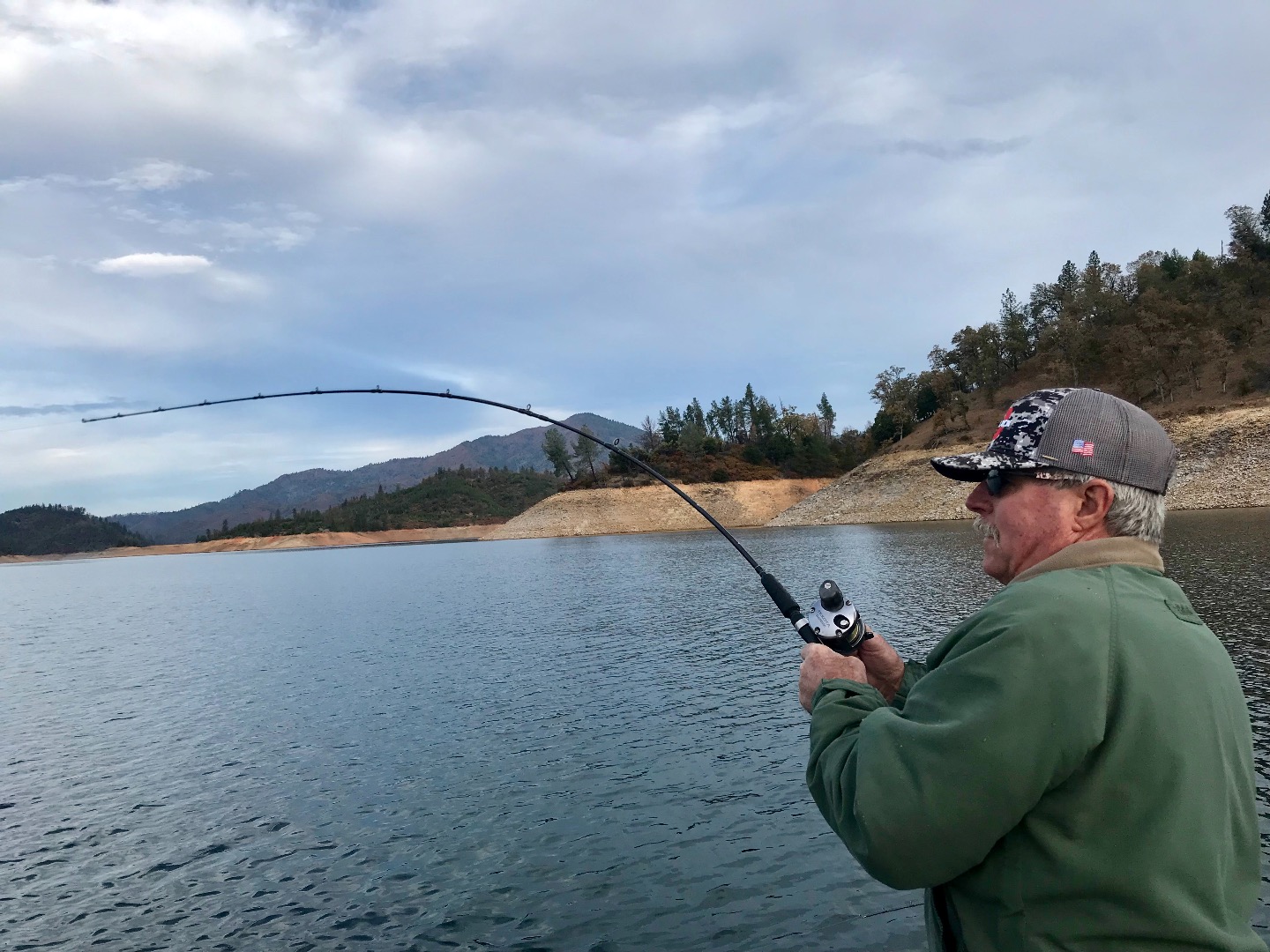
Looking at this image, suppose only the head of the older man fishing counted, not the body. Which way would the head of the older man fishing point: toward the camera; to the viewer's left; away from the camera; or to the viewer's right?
to the viewer's left

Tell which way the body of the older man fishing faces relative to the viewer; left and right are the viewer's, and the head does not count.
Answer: facing away from the viewer and to the left of the viewer
